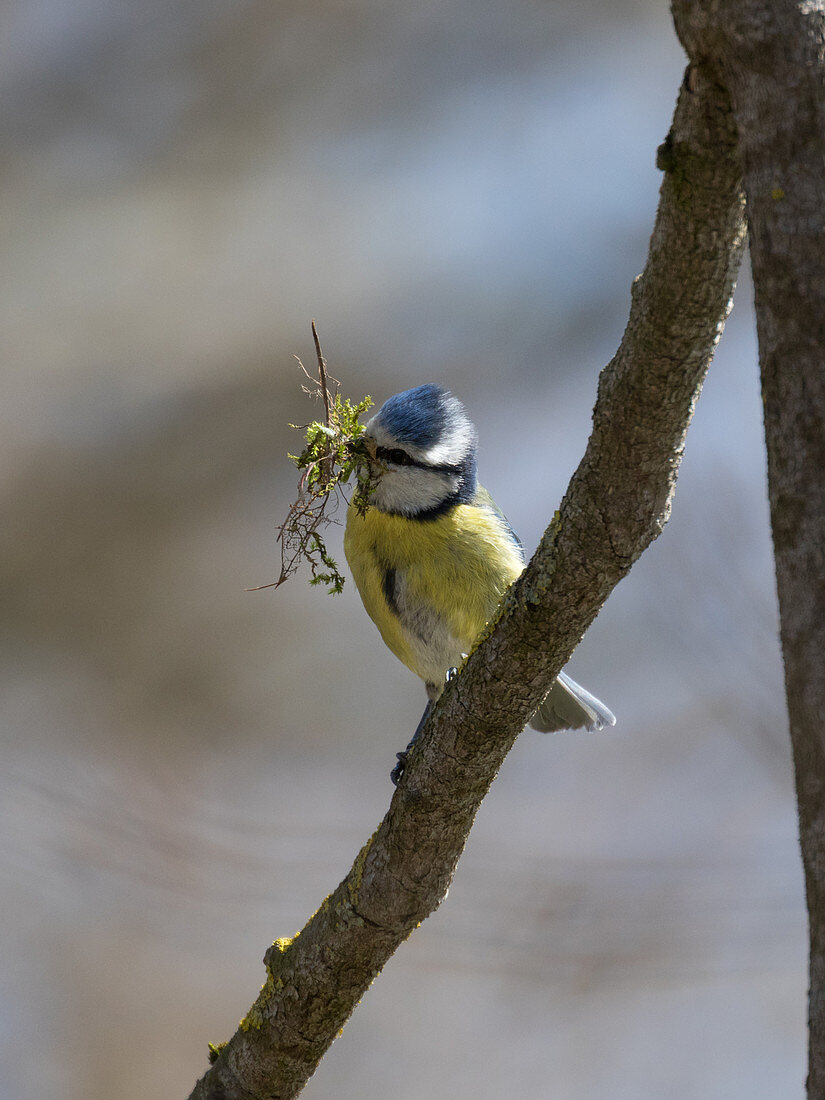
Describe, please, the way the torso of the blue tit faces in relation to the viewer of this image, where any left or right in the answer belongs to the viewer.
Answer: facing the viewer and to the left of the viewer
